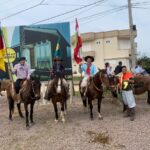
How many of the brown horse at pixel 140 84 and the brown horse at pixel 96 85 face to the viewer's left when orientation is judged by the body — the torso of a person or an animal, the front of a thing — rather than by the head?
1

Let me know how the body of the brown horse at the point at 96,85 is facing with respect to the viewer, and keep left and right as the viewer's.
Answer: facing the viewer and to the right of the viewer

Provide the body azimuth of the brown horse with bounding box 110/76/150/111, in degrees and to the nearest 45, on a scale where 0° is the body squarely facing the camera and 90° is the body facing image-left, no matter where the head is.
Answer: approximately 90°

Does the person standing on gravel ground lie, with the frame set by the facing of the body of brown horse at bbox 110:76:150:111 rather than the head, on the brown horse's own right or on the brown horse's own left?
on the brown horse's own left

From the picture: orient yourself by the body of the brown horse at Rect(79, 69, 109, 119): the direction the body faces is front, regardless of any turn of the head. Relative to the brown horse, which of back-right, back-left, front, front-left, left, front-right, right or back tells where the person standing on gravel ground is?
front-left

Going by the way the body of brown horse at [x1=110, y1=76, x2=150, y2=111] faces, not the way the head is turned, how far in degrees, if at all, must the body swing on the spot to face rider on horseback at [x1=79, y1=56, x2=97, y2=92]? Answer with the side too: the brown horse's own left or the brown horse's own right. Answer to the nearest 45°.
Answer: approximately 45° to the brown horse's own left

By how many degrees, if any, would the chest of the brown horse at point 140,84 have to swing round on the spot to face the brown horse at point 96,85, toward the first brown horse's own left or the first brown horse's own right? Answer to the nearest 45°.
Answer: approximately 45° to the first brown horse's own left

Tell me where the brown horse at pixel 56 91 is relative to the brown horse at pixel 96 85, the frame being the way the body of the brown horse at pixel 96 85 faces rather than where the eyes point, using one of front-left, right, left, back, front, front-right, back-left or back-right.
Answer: back-right

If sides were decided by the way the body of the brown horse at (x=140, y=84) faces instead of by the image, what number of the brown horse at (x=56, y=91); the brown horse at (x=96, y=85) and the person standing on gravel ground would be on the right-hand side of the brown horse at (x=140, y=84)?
0

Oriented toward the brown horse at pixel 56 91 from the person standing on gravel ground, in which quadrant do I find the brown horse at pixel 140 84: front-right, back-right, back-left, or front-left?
back-right

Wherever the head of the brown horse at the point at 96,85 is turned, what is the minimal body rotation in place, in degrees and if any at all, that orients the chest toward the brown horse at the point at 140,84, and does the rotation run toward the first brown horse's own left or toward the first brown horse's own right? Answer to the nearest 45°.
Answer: approximately 90° to the first brown horse's own left

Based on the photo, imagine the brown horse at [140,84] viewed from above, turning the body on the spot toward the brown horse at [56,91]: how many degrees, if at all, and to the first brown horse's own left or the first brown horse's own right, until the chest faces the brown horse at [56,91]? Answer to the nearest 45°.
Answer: approximately 45° to the first brown horse's own left

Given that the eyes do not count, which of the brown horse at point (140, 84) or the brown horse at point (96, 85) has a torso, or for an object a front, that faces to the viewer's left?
the brown horse at point (140, 84)
